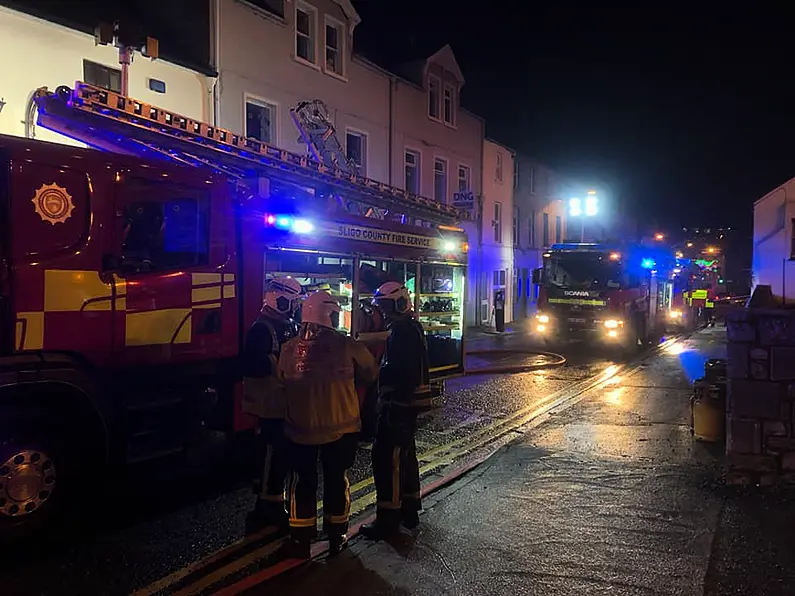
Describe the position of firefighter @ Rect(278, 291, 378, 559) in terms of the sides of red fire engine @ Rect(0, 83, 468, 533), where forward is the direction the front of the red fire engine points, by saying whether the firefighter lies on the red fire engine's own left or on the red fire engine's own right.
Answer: on the red fire engine's own left

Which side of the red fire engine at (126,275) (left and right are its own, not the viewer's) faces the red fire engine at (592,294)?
back

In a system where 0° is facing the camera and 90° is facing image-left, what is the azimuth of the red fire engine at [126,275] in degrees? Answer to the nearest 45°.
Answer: approximately 45°

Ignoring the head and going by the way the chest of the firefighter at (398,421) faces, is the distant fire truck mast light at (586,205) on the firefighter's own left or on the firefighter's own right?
on the firefighter's own right

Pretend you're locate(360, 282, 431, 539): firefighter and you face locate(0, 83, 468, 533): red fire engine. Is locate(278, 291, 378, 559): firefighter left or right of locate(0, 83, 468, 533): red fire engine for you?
left

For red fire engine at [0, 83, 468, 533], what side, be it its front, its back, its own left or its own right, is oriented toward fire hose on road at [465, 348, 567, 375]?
back

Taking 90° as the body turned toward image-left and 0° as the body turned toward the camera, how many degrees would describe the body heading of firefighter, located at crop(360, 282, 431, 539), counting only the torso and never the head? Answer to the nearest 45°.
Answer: approximately 90°

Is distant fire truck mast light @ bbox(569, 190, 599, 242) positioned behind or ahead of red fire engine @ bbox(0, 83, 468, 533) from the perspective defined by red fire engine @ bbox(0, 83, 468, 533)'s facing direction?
behind

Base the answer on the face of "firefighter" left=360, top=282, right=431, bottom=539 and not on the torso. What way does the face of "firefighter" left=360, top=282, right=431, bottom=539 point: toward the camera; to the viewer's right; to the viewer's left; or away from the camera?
to the viewer's left

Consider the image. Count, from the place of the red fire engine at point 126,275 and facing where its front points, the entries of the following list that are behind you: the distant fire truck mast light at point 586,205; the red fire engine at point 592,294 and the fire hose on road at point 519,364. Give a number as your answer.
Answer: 3

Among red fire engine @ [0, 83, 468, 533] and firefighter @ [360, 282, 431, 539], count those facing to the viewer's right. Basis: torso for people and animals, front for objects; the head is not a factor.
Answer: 0

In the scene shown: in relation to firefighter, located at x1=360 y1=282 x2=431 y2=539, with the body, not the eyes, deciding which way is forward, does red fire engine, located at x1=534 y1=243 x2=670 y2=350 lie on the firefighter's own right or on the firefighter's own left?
on the firefighter's own right
